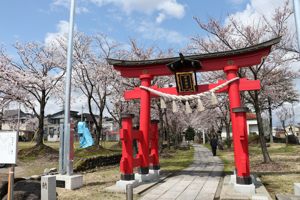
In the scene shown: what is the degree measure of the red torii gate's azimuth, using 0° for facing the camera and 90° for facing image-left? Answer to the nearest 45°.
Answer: approximately 0°

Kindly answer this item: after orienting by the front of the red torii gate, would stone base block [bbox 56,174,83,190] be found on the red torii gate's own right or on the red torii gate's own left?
on the red torii gate's own right
